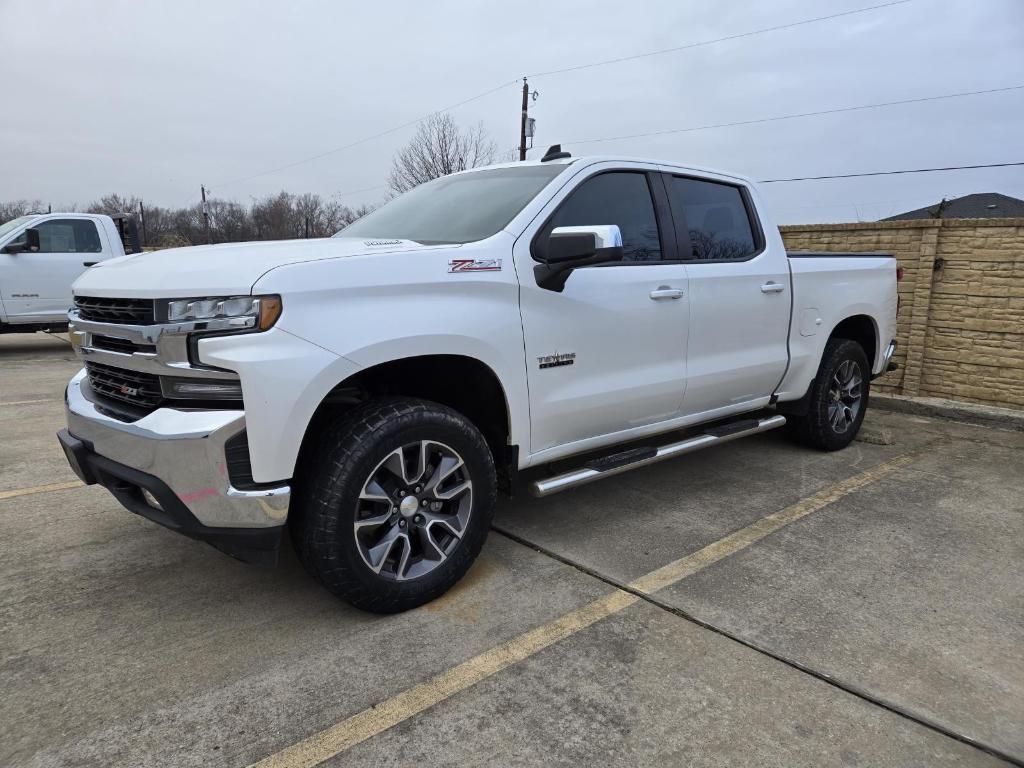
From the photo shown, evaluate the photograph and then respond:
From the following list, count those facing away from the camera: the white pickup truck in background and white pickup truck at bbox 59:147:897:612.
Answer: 0

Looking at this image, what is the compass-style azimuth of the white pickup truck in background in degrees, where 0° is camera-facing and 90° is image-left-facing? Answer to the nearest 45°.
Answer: approximately 90°

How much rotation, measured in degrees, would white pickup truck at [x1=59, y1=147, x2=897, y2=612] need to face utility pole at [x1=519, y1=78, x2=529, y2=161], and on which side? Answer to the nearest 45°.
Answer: approximately 135° to its right

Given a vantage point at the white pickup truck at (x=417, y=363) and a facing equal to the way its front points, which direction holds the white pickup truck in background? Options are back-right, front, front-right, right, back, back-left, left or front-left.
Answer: right

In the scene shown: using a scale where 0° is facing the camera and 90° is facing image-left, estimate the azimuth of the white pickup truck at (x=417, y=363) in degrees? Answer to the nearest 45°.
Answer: approximately 45°

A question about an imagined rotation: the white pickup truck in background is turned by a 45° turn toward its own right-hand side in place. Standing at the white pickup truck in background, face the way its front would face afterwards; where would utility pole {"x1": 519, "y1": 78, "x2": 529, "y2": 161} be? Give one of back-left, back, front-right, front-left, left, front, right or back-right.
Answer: right

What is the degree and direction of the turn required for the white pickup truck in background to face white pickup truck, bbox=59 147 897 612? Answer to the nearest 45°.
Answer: approximately 90° to its left
